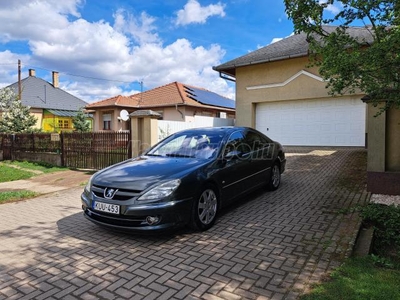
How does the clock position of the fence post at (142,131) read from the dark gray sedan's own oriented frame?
The fence post is roughly at 4 o'clock from the dark gray sedan.

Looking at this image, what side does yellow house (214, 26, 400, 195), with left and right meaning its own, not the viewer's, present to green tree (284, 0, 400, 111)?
front

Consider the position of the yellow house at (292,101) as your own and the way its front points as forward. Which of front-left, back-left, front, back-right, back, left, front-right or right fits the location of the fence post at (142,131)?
front-right

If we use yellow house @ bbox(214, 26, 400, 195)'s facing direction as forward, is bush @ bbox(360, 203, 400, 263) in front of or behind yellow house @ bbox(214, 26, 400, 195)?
in front

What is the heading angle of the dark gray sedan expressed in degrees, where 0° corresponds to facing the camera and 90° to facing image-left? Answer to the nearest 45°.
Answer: approximately 45°

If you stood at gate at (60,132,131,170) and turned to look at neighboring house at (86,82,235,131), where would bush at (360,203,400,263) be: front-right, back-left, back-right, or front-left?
back-right

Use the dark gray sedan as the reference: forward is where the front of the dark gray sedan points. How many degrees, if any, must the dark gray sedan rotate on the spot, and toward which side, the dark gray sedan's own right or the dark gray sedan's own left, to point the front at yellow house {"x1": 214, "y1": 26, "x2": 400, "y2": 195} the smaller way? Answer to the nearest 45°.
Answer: approximately 180°

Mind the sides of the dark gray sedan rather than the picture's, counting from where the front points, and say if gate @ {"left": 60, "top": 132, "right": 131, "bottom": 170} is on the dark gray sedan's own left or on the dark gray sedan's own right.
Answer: on the dark gray sedan's own right

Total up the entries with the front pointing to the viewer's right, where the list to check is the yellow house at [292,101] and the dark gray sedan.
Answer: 0

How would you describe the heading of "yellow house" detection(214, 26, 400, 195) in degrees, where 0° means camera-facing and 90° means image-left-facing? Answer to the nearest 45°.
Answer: approximately 0°

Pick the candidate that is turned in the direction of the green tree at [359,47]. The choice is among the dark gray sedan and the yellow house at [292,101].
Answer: the yellow house

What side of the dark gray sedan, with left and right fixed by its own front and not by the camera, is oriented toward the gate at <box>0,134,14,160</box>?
right

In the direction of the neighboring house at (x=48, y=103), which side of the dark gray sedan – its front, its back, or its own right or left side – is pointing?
right
